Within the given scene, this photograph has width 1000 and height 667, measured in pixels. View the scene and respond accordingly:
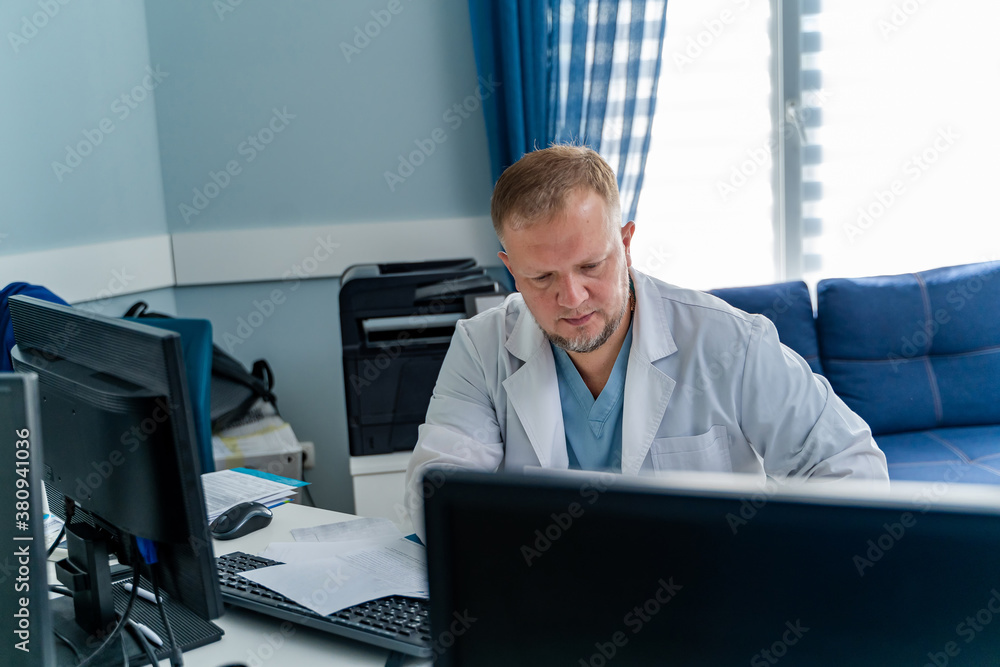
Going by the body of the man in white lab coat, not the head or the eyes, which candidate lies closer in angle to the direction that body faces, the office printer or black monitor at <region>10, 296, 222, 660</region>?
the black monitor

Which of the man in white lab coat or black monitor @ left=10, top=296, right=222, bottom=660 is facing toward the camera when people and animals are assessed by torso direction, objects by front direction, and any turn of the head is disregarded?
the man in white lab coat

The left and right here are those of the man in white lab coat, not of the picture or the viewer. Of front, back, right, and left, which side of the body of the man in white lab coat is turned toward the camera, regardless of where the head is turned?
front

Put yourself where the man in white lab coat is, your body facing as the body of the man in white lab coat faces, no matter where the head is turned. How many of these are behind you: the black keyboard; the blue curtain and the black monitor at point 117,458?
1

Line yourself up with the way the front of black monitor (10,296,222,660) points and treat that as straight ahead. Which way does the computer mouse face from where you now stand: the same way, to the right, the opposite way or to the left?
the opposite way

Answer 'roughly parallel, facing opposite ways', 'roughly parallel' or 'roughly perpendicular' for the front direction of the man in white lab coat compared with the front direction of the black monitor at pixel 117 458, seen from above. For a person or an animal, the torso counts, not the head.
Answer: roughly parallel, facing opposite ways

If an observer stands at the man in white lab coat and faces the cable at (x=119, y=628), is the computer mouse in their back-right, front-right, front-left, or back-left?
front-right

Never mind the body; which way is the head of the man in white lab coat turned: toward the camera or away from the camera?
toward the camera
